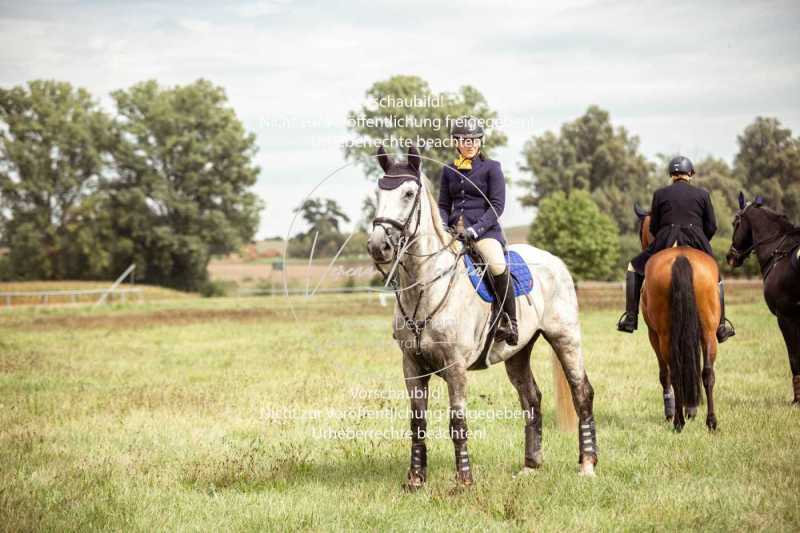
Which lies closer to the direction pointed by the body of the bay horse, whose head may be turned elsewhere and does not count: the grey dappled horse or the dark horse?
the dark horse

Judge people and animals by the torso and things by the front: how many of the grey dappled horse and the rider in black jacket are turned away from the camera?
1

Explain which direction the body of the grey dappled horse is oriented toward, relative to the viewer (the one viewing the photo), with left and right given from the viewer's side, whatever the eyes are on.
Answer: facing the viewer and to the left of the viewer

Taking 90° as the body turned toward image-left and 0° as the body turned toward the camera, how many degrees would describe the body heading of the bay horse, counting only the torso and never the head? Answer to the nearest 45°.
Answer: approximately 180°

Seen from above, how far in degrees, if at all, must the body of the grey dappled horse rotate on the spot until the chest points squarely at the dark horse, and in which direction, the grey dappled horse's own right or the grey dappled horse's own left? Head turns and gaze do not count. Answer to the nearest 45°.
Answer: approximately 180°

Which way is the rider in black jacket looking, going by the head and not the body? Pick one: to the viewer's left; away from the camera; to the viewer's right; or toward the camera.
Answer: away from the camera

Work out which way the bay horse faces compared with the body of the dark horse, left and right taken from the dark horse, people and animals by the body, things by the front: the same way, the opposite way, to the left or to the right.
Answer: to the right

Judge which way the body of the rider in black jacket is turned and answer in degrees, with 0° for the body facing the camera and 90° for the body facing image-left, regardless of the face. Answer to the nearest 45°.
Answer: approximately 180°

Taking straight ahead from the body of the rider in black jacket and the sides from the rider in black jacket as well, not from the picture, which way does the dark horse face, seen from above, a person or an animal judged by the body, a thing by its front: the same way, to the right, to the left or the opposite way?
to the left

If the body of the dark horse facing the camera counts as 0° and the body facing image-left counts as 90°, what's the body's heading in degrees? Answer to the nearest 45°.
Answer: approximately 90°
